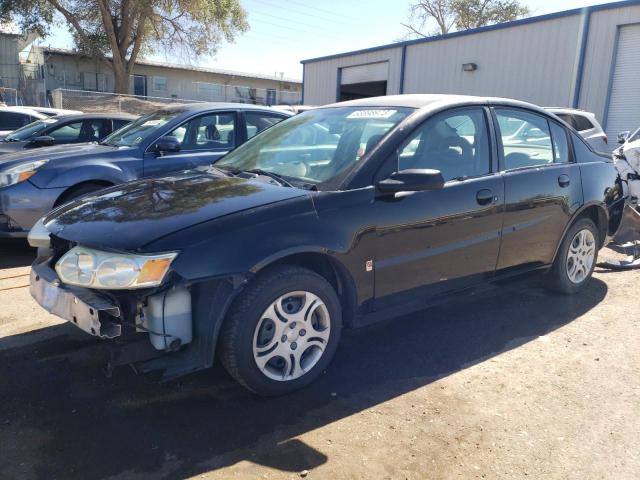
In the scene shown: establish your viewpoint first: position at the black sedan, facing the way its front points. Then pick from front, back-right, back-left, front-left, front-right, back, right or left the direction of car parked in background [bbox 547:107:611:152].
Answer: back

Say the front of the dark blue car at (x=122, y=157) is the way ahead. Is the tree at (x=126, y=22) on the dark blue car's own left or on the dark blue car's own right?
on the dark blue car's own right

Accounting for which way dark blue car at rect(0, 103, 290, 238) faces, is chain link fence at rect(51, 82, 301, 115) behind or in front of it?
behind

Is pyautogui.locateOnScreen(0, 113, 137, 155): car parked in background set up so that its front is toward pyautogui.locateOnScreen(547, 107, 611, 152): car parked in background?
no

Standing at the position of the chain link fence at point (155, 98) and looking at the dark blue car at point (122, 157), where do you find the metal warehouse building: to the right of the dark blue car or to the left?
left

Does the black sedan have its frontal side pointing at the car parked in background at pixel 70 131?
no

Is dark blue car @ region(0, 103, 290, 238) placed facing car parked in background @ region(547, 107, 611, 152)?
no

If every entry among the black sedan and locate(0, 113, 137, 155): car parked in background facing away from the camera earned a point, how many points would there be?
0

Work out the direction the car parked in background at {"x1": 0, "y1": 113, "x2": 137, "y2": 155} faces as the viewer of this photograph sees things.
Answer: facing the viewer and to the left of the viewer

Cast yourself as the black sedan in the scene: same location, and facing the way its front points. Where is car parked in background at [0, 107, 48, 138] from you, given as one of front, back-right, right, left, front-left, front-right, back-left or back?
right

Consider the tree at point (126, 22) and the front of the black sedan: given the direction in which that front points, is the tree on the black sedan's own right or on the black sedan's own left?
on the black sedan's own right

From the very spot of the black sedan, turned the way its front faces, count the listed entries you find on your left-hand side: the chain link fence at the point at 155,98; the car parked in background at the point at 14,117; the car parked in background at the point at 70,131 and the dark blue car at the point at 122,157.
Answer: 0

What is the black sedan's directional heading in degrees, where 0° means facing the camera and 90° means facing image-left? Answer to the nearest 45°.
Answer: approximately 45°

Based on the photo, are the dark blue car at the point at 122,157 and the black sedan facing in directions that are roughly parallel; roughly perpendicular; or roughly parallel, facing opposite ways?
roughly parallel

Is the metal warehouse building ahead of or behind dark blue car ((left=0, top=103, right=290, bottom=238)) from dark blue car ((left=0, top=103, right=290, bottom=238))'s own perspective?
behind

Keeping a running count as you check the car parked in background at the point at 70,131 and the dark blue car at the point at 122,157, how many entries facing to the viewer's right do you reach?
0

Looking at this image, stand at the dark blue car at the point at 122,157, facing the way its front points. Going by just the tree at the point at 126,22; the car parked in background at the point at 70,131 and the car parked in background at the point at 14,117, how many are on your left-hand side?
0

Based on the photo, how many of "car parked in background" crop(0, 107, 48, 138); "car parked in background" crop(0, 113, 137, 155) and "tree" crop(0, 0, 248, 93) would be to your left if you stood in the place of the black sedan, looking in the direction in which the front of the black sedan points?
0

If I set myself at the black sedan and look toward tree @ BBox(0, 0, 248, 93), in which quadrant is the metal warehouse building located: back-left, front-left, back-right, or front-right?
front-right
